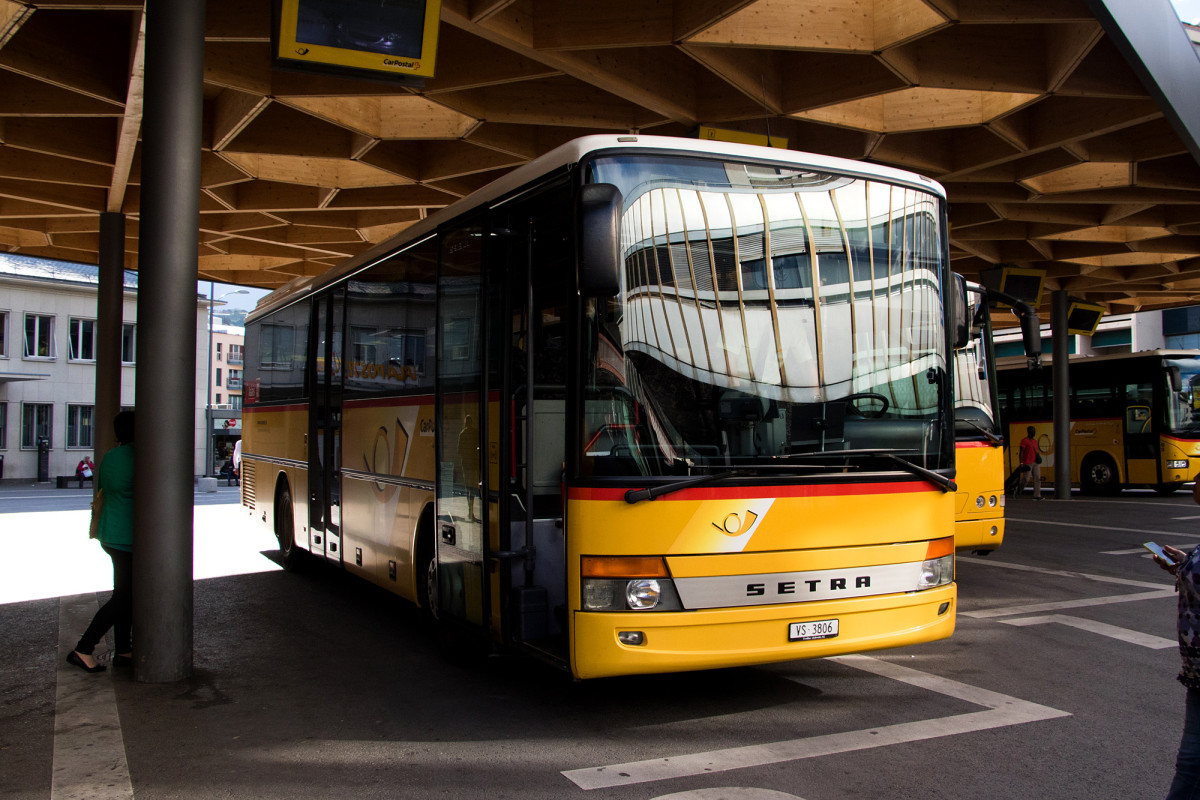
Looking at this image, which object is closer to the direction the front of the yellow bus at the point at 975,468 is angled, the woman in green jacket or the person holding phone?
the person holding phone

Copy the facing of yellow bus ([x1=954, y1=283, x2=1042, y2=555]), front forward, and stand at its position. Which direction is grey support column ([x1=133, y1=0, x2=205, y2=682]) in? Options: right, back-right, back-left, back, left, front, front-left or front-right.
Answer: front-right

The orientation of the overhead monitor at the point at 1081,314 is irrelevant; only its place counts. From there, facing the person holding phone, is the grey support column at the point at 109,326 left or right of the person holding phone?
right

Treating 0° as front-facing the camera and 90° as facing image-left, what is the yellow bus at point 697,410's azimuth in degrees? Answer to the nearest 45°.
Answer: approximately 315°

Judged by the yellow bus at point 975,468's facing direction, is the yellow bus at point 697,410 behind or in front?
in front

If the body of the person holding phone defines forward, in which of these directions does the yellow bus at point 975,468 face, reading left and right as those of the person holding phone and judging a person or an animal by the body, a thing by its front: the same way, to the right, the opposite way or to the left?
to the left

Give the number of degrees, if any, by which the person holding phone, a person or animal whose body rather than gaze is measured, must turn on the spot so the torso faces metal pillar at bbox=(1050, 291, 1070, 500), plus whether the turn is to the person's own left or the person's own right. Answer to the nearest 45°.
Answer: approximately 90° to the person's own right

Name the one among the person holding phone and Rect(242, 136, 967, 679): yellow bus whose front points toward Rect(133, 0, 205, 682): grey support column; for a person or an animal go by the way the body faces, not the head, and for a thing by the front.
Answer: the person holding phone

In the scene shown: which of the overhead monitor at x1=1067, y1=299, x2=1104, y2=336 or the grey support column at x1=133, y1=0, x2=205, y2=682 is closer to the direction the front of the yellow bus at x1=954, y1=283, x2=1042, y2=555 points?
the grey support column

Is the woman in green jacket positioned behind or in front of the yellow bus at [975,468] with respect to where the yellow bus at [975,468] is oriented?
in front

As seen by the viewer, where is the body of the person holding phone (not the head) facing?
to the viewer's left

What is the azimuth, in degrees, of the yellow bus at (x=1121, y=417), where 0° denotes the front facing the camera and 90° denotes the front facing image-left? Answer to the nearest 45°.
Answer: approximately 315°
